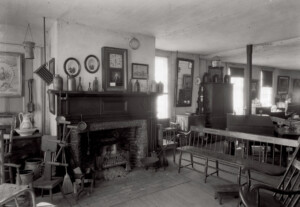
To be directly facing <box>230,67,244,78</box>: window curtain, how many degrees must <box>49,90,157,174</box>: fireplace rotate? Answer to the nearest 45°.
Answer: approximately 90° to its left

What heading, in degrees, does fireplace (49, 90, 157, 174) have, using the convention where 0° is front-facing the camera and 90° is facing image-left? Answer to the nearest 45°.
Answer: approximately 315°

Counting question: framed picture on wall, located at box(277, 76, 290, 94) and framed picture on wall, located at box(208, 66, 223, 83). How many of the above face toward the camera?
2

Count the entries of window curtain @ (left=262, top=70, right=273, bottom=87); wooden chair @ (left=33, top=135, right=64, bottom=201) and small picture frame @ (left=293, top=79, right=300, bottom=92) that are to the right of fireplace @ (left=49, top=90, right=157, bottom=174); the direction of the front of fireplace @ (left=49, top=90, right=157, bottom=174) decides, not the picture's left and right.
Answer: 1

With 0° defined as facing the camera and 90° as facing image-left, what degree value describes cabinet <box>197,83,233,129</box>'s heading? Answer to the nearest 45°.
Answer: approximately 45°

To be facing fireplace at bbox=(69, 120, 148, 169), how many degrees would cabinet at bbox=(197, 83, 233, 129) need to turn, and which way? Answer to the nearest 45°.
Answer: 0° — it already faces it

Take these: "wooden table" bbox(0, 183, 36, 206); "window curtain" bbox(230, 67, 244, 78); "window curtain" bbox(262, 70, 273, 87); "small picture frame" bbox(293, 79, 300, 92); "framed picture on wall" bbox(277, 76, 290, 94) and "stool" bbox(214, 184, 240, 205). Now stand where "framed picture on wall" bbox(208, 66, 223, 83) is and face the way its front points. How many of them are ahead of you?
2

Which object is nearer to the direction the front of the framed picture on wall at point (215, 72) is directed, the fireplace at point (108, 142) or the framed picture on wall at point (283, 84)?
the fireplace
